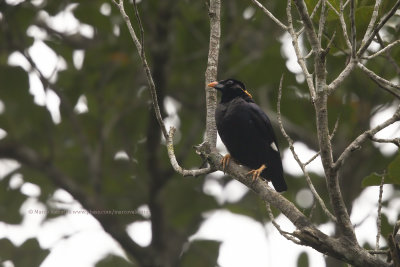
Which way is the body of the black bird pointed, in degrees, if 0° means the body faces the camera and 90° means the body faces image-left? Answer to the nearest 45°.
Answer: approximately 45°

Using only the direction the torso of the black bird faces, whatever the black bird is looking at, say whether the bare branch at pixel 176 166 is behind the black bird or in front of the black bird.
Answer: in front
